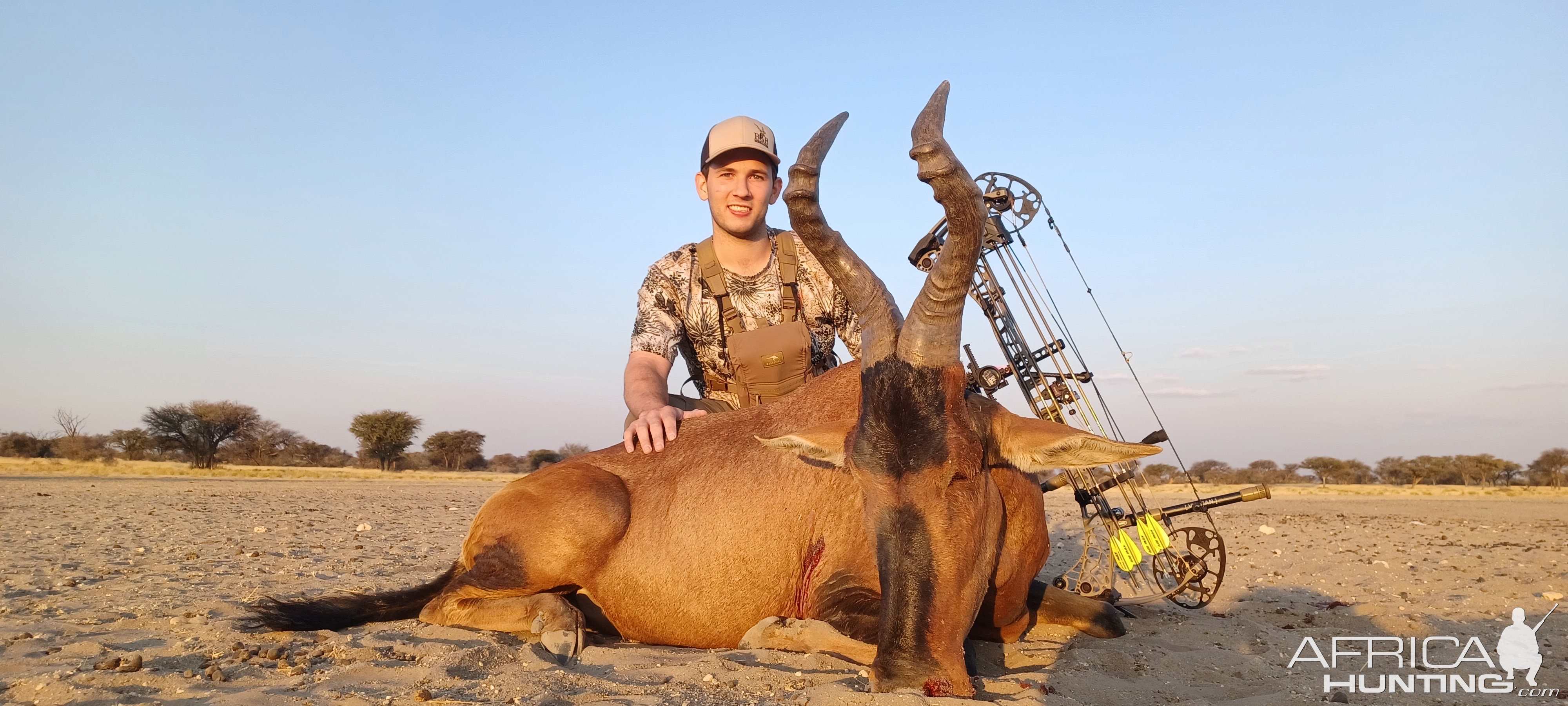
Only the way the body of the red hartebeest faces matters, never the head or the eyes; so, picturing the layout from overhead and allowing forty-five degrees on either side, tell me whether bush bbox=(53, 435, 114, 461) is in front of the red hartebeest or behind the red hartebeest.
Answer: behind

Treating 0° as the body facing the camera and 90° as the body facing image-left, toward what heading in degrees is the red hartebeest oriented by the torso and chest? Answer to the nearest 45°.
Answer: approximately 315°

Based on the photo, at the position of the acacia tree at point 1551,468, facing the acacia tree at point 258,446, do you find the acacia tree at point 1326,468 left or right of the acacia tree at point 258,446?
right

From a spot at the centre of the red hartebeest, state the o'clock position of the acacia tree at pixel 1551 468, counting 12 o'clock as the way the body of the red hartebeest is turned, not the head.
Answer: The acacia tree is roughly at 9 o'clock from the red hartebeest.

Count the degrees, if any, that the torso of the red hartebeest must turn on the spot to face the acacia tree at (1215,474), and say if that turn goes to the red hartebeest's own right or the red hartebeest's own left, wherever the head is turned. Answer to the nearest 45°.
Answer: approximately 90° to the red hartebeest's own left

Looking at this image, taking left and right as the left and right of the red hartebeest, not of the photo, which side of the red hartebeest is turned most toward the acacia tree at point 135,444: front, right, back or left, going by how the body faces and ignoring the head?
back

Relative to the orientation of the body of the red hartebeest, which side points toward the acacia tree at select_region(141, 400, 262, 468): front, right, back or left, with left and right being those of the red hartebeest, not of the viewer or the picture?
back

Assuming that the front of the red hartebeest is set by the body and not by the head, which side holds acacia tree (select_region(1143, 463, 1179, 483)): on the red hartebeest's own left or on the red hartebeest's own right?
on the red hartebeest's own left
